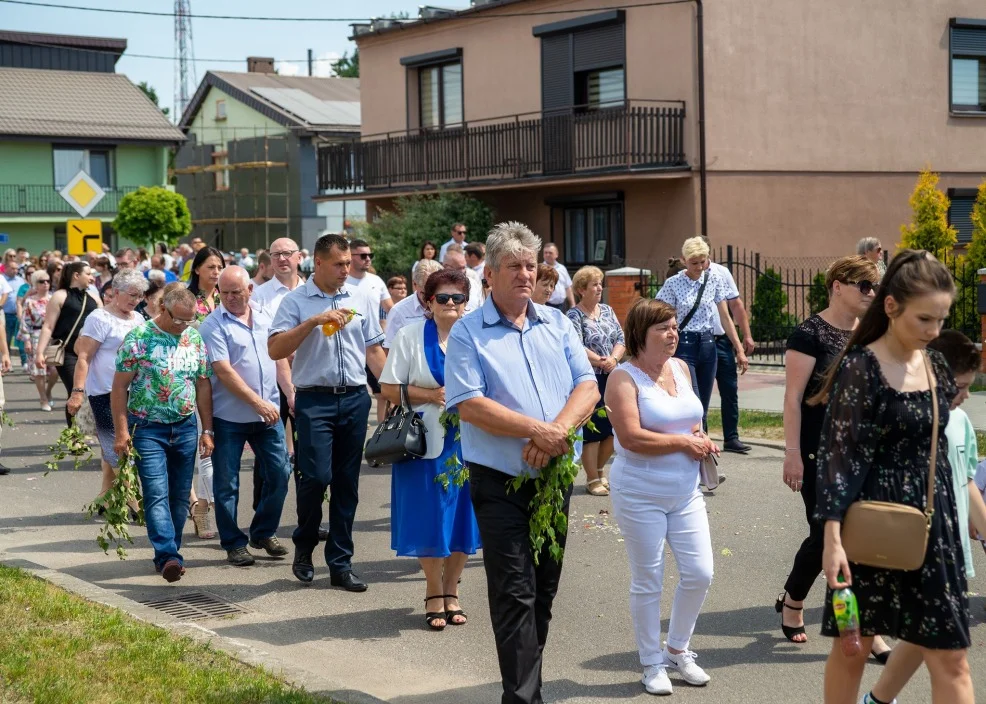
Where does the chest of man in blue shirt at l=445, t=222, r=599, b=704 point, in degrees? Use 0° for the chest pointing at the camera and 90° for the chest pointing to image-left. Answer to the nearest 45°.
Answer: approximately 315°

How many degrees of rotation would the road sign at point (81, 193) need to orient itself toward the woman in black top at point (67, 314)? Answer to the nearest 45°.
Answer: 0° — it already faces them

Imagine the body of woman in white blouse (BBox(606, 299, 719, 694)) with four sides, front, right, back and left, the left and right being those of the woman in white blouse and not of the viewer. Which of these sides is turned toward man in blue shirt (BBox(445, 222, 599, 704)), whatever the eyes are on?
right

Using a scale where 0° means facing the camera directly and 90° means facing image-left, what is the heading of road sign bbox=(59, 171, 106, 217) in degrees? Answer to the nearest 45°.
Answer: approximately 0°

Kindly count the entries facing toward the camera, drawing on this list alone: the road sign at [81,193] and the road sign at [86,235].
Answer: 2

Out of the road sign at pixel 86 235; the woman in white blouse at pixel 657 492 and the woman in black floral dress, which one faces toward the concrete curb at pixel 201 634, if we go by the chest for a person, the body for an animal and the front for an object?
the road sign

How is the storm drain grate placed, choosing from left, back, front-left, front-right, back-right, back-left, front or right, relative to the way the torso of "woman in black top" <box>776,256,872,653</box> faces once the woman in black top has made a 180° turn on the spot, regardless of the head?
front-left

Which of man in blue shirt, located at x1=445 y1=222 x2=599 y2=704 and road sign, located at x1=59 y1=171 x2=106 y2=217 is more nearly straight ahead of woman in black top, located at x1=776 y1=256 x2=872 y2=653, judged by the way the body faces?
the man in blue shirt

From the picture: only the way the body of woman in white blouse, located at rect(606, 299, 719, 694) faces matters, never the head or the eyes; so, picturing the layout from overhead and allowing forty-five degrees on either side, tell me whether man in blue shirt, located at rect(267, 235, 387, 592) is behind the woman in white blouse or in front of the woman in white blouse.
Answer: behind

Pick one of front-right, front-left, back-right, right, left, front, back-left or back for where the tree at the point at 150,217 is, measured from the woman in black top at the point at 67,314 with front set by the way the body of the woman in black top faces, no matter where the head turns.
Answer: back-left

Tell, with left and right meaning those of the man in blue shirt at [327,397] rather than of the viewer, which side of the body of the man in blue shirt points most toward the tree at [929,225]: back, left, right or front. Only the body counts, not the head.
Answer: left
